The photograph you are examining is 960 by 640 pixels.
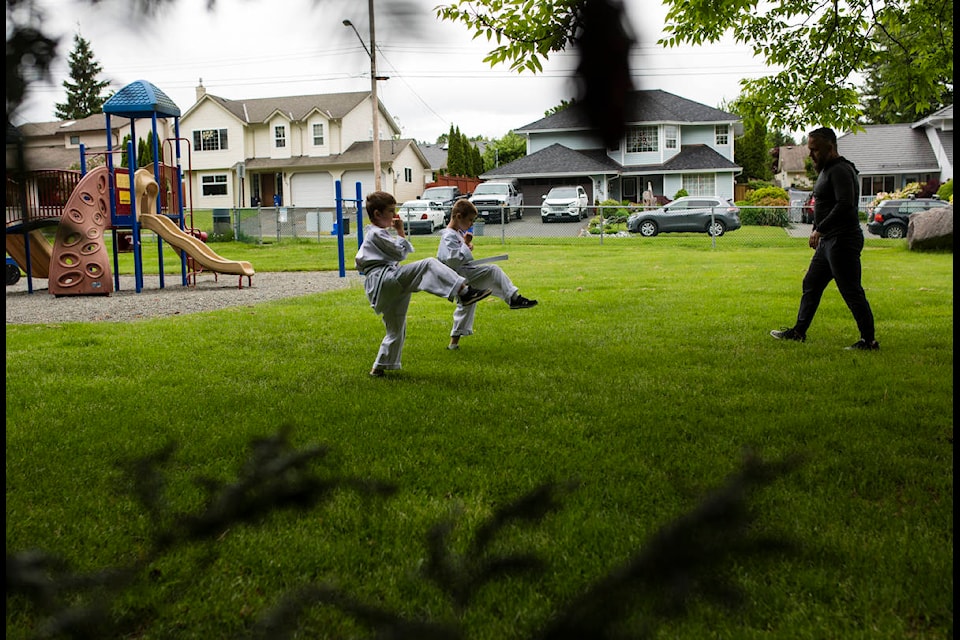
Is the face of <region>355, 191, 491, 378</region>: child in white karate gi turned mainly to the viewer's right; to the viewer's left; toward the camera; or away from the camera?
to the viewer's right

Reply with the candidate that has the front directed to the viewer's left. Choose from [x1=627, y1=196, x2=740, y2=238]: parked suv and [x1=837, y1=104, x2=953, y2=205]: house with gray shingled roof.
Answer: the parked suv

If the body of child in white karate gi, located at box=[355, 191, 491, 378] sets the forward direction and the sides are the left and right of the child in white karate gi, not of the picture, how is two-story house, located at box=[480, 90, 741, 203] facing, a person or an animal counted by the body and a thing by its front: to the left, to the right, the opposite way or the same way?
to the right

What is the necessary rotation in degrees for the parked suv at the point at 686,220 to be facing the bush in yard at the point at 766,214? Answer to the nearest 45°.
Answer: approximately 135° to its right

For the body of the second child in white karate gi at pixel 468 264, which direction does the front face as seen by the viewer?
to the viewer's right
